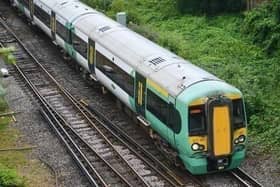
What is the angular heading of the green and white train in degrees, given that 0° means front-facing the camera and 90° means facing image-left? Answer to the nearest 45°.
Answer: approximately 315°

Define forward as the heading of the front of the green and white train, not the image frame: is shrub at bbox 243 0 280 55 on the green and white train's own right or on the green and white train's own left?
on the green and white train's own left
